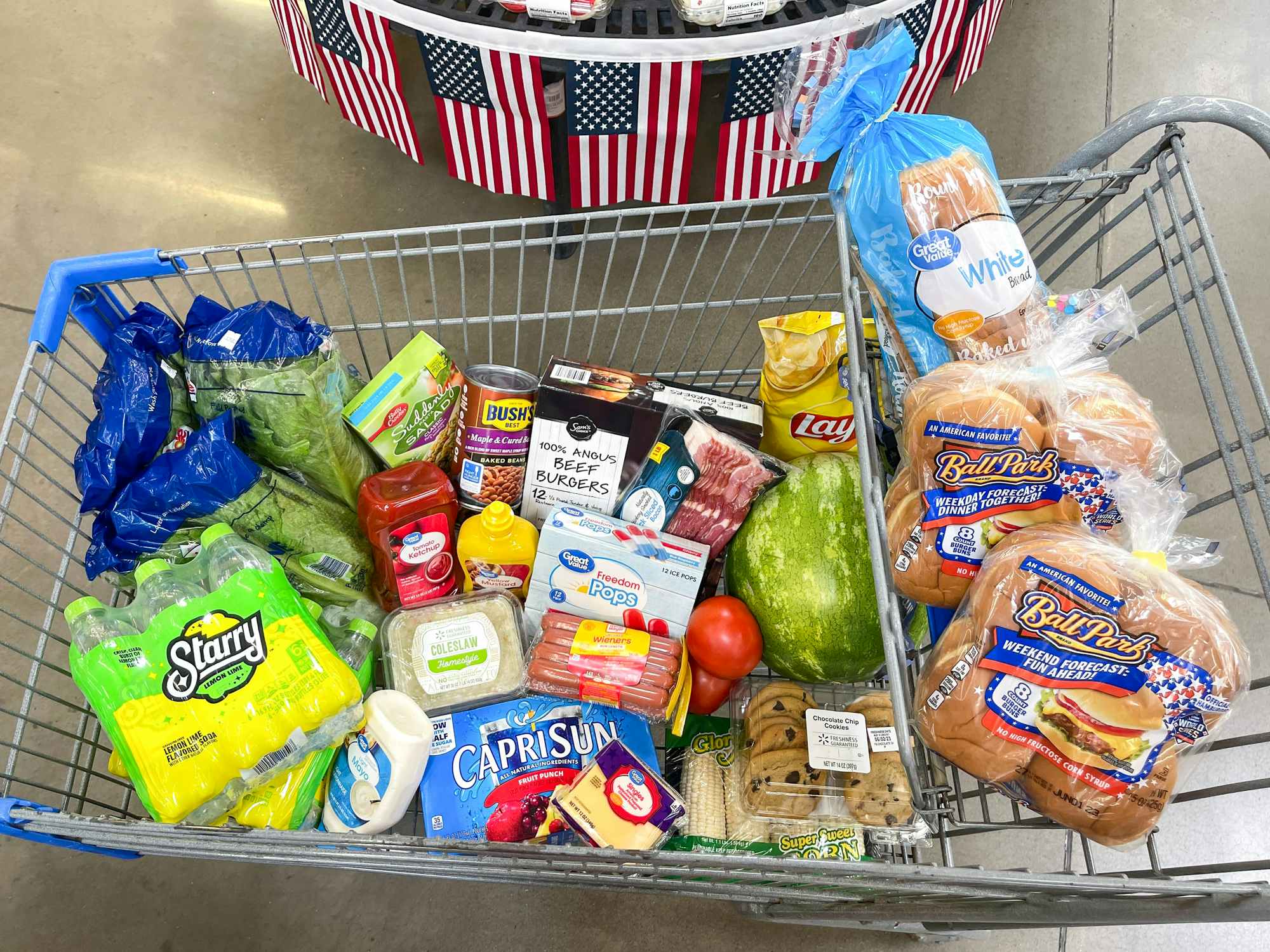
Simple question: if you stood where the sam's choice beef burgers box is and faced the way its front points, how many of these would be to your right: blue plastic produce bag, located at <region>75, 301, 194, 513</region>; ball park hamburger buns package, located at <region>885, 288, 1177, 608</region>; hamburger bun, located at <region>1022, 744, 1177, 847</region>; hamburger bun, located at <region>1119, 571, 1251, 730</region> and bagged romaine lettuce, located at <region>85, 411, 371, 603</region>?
2

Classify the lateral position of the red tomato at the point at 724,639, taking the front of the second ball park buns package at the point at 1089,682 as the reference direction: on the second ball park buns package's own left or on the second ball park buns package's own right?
on the second ball park buns package's own right

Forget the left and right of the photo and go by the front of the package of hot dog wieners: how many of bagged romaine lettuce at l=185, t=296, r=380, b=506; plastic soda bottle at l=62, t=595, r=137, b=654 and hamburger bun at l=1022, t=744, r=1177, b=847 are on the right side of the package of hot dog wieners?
2

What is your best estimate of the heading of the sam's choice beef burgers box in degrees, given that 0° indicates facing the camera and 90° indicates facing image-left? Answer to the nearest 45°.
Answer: approximately 0°

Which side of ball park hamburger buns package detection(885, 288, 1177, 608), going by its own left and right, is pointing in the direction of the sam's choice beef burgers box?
right

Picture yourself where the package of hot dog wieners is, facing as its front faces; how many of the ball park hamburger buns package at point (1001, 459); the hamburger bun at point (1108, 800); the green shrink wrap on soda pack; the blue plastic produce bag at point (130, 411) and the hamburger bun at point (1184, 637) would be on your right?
2
